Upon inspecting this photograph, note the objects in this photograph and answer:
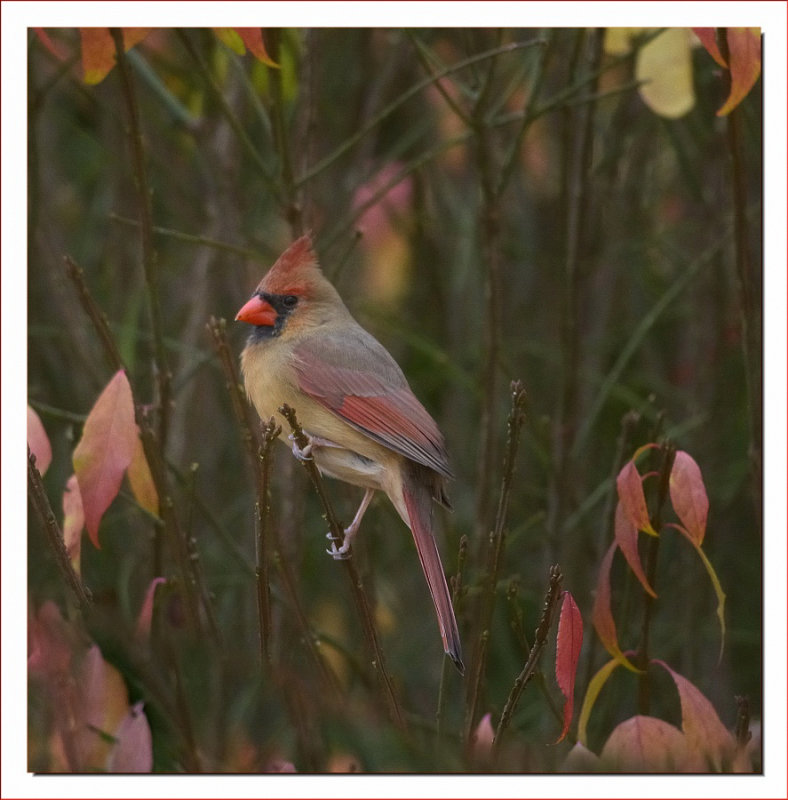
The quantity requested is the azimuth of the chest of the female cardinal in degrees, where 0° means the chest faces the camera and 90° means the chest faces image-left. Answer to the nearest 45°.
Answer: approximately 90°

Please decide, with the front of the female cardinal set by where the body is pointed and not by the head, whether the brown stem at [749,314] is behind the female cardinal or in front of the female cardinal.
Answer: behind
